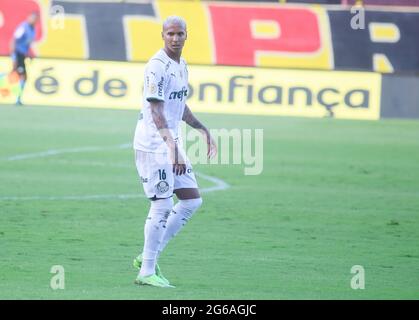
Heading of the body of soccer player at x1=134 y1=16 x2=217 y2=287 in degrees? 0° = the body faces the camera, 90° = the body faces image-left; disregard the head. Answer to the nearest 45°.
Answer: approximately 315°

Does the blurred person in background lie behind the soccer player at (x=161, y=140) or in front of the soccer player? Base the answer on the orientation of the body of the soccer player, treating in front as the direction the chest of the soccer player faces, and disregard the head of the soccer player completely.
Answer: behind
